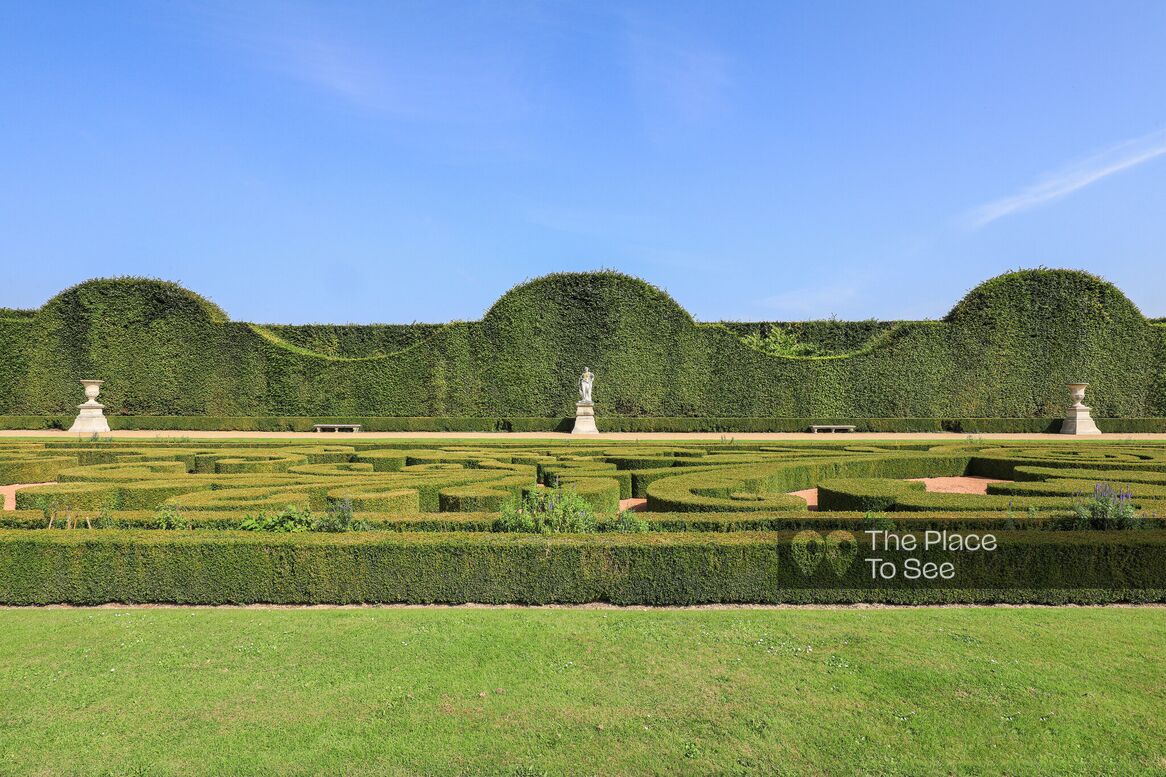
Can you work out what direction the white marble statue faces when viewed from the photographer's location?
facing the viewer

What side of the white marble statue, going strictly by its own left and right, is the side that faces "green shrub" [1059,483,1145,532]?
front

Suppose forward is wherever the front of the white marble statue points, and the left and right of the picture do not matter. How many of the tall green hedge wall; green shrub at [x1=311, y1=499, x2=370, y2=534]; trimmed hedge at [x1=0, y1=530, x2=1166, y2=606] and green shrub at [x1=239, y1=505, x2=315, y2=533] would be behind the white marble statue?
1

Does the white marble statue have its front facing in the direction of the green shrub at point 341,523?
yes

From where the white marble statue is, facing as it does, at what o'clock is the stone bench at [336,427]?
The stone bench is roughly at 3 o'clock from the white marble statue.

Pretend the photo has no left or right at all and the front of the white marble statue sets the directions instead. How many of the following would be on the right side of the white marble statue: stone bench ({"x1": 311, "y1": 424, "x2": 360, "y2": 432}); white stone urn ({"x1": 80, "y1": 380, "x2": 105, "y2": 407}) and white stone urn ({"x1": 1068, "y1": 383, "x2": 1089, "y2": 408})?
2

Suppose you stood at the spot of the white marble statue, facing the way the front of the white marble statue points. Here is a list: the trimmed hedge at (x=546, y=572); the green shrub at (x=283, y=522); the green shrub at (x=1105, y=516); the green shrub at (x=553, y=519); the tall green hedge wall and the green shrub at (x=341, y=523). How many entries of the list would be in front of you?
5

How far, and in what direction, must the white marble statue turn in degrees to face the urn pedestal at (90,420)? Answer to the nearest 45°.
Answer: approximately 90° to its right

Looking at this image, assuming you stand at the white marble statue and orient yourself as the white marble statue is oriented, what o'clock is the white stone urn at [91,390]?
The white stone urn is roughly at 3 o'clock from the white marble statue.

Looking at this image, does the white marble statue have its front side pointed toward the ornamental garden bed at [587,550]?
yes

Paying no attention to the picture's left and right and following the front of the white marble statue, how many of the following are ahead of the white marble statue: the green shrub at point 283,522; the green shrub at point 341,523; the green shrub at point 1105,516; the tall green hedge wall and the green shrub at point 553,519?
4

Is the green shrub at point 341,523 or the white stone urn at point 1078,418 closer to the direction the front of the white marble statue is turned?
the green shrub

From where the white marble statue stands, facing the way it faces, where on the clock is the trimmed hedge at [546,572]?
The trimmed hedge is roughly at 12 o'clock from the white marble statue.

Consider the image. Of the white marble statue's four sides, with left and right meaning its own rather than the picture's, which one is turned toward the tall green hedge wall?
back

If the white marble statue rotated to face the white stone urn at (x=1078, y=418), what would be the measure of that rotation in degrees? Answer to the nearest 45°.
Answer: approximately 90° to its left

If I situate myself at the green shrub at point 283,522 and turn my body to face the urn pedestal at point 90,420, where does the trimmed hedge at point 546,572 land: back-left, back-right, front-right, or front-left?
back-right

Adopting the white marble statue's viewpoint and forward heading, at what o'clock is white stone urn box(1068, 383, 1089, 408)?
The white stone urn is roughly at 9 o'clock from the white marble statue.
